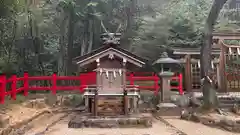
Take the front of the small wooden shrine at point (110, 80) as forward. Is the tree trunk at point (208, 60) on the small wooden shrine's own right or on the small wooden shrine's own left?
on the small wooden shrine's own left

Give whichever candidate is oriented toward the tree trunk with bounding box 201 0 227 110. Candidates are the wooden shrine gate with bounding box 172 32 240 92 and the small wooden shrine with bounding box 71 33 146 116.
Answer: the wooden shrine gate with bounding box 172 32 240 92

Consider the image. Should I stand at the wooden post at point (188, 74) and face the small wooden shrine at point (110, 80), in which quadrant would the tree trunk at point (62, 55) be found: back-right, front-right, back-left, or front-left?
front-right

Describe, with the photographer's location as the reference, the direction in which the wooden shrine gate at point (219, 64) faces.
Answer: facing the viewer

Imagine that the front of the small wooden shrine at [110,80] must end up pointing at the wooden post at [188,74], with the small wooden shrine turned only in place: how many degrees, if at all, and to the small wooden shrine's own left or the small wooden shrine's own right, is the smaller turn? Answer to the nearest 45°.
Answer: approximately 135° to the small wooden shrine's own left

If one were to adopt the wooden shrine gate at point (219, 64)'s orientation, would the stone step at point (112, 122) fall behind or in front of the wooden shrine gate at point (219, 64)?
in front

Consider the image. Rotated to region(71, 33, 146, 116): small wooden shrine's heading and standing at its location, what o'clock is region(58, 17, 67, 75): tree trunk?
The tree trunk is roughly at 5 o'clock from the small wooden shrine.

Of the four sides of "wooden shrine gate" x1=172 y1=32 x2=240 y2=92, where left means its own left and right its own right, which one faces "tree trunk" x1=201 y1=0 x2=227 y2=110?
front

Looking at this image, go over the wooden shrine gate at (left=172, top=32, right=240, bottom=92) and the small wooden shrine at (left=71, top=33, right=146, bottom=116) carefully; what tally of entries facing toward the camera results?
2

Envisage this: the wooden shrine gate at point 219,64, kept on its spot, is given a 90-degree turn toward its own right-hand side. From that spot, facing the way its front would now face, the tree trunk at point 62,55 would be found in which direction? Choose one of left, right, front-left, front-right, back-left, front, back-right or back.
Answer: front

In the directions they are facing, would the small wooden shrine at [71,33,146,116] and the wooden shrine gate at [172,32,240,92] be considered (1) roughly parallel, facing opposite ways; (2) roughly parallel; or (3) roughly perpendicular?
roughly parallel

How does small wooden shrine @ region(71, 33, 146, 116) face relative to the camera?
toward the camera
